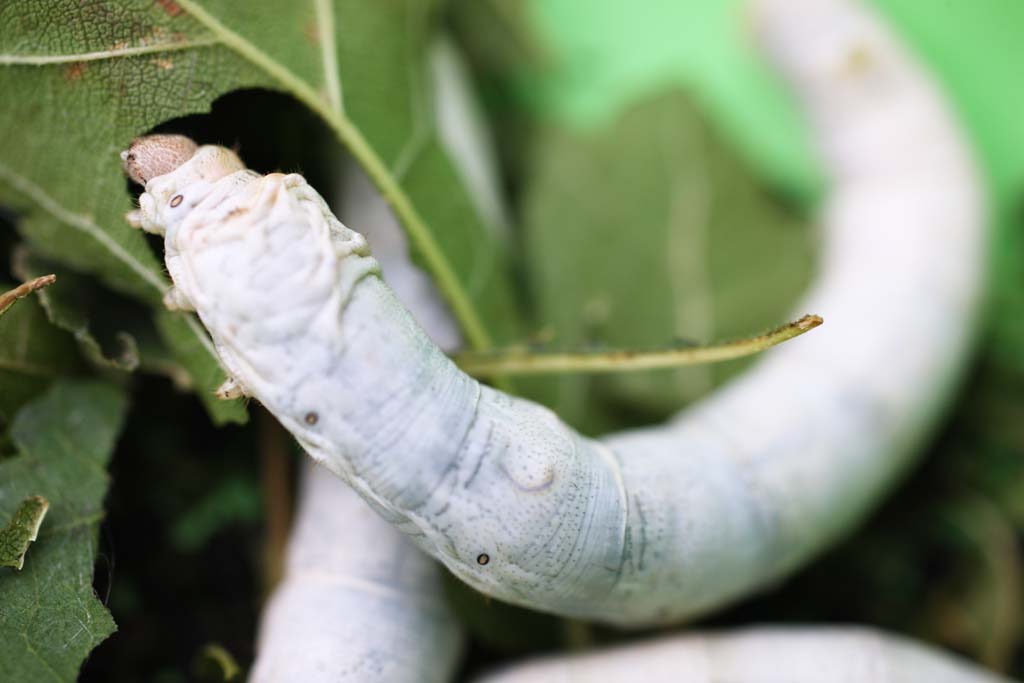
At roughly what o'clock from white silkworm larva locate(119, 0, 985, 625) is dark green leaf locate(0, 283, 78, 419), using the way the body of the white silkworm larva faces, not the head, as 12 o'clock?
The dark green leaf is roughly at 12 o'clock from the white silkworm larva.

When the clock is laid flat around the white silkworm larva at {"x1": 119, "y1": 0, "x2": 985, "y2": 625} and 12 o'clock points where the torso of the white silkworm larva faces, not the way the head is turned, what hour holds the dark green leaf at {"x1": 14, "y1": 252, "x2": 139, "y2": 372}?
The dark green leaf is roughly at 12 o'clock from the white silkworm larva.

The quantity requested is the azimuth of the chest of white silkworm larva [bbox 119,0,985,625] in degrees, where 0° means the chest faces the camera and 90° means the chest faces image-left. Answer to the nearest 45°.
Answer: approximately 90°
